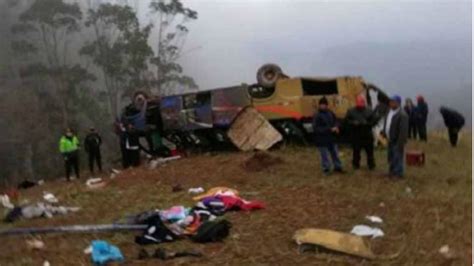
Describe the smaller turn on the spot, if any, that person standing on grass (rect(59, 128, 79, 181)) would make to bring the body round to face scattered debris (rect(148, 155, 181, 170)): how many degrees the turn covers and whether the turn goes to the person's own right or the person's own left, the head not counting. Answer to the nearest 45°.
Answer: approximately 90° to the person's own left

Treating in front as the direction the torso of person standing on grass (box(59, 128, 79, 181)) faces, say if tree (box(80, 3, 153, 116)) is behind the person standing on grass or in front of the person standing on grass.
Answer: behind

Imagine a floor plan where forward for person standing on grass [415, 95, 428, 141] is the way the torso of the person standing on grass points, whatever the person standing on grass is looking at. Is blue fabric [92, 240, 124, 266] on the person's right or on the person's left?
on the person's left

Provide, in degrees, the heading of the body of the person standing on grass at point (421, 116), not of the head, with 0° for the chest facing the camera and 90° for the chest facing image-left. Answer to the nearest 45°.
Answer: approximately 90°

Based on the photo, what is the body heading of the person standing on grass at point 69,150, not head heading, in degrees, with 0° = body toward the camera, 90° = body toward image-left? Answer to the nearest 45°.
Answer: approximately 0°

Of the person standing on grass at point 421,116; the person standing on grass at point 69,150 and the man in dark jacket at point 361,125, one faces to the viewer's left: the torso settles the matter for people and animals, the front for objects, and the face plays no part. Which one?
the person standing on grass at point 421,116

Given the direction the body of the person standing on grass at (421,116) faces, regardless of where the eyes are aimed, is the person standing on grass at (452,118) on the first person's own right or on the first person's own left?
on the first person's own left

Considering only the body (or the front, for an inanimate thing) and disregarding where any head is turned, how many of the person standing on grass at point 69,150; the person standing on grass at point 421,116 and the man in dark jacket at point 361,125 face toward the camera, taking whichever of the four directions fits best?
2

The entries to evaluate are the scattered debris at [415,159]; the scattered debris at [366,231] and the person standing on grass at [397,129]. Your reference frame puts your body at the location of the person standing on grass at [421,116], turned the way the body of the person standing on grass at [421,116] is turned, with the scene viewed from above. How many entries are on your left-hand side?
3

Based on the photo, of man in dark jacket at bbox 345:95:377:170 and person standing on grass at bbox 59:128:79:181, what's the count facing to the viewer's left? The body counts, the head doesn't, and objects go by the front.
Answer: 0

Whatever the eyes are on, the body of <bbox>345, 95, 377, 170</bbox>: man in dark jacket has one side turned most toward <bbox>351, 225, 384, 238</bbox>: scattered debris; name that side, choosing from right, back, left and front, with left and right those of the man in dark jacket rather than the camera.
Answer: front

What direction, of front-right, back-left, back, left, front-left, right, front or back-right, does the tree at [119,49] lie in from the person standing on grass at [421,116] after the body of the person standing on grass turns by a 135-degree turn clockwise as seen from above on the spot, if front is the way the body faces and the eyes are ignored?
left

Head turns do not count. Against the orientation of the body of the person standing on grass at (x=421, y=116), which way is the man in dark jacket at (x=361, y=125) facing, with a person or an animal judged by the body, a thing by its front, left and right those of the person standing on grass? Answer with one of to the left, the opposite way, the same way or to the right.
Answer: to the left

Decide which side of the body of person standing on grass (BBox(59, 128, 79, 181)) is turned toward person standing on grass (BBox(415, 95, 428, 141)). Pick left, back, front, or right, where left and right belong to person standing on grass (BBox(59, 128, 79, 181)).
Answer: left

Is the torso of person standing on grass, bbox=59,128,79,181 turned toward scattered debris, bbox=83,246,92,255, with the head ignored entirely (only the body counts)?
yes
